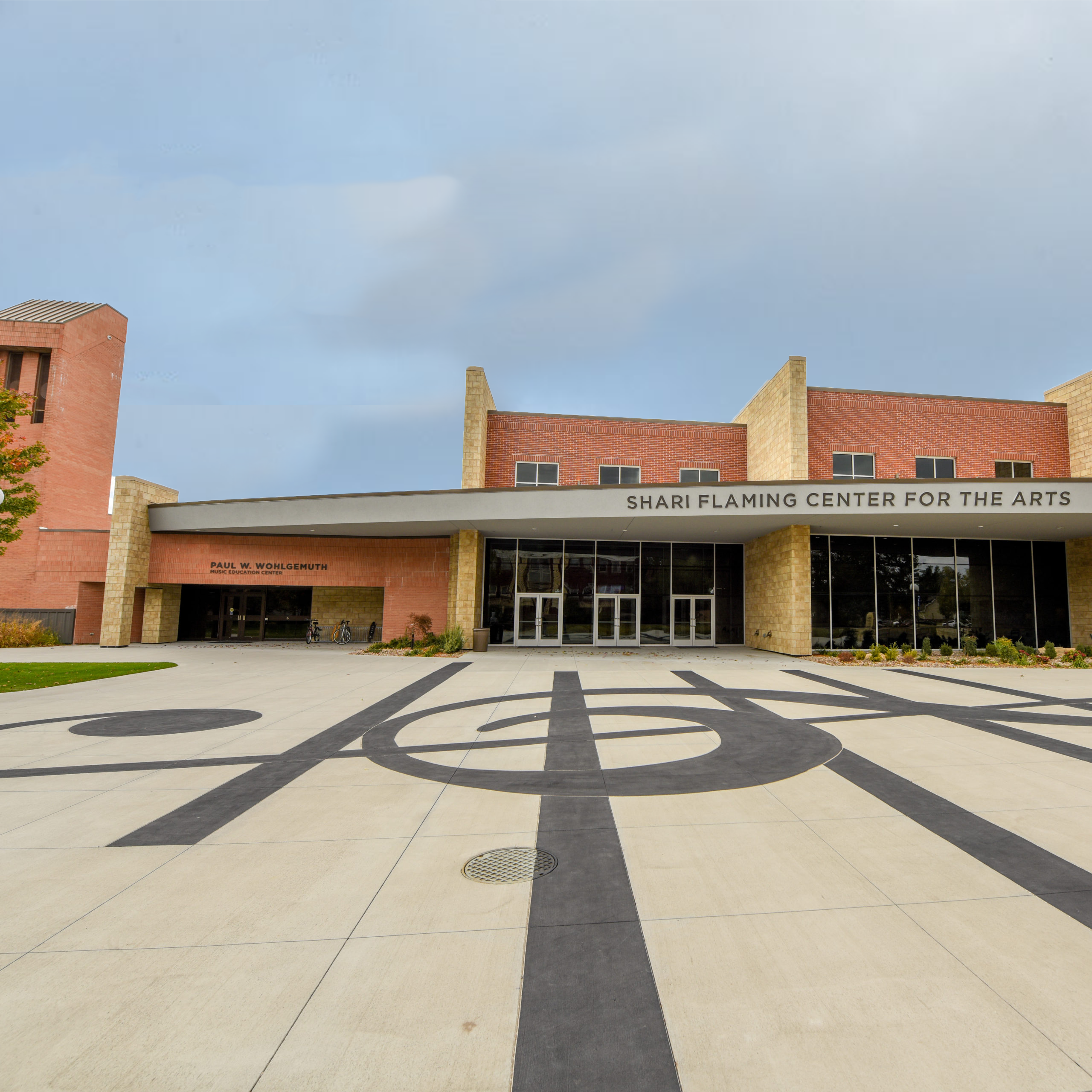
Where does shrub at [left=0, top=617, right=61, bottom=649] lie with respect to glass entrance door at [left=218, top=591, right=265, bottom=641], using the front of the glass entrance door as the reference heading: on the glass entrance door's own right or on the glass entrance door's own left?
on the glass entrance door's own right

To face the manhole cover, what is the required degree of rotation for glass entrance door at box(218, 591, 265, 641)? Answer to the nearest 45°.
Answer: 0° — it already faces it

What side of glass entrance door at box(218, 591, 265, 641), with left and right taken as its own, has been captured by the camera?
front

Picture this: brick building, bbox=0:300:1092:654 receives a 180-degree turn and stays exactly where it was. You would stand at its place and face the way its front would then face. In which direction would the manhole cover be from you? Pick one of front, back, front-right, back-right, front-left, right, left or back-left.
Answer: back

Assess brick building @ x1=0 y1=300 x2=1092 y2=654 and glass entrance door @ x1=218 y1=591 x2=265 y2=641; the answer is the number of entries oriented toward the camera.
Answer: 2

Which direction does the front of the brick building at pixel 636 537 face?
toward the camera
